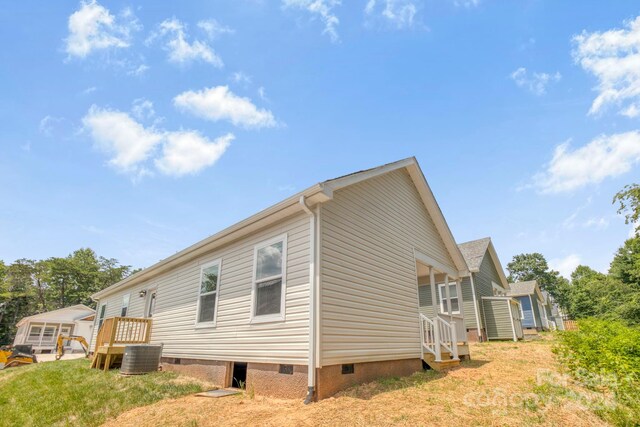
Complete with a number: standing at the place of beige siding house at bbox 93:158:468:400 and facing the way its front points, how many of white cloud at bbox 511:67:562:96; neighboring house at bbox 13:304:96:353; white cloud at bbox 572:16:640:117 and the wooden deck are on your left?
2
